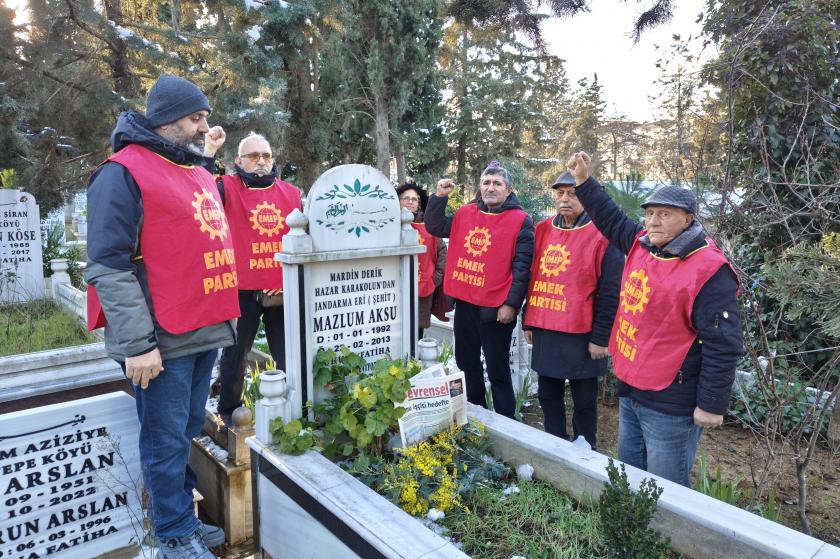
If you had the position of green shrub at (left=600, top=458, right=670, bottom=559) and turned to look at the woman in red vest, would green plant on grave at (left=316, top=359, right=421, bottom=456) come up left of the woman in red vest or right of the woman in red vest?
left

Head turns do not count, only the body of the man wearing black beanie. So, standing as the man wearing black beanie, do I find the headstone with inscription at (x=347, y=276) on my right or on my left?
on my left

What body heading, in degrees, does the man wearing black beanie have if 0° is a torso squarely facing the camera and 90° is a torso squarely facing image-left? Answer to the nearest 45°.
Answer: approximately 315°

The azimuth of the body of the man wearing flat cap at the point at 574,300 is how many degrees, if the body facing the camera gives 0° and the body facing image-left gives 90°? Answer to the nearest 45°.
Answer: approximately 45°

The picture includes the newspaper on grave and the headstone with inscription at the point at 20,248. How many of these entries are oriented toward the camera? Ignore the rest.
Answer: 2

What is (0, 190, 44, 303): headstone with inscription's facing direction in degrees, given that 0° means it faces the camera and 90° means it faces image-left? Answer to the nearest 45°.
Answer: approximately 0°

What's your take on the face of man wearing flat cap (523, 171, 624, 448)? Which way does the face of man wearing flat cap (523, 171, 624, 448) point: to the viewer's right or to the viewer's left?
to the viewer's left

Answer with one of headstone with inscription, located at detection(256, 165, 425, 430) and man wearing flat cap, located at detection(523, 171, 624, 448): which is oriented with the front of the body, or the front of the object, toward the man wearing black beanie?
the man wearing flat cap
